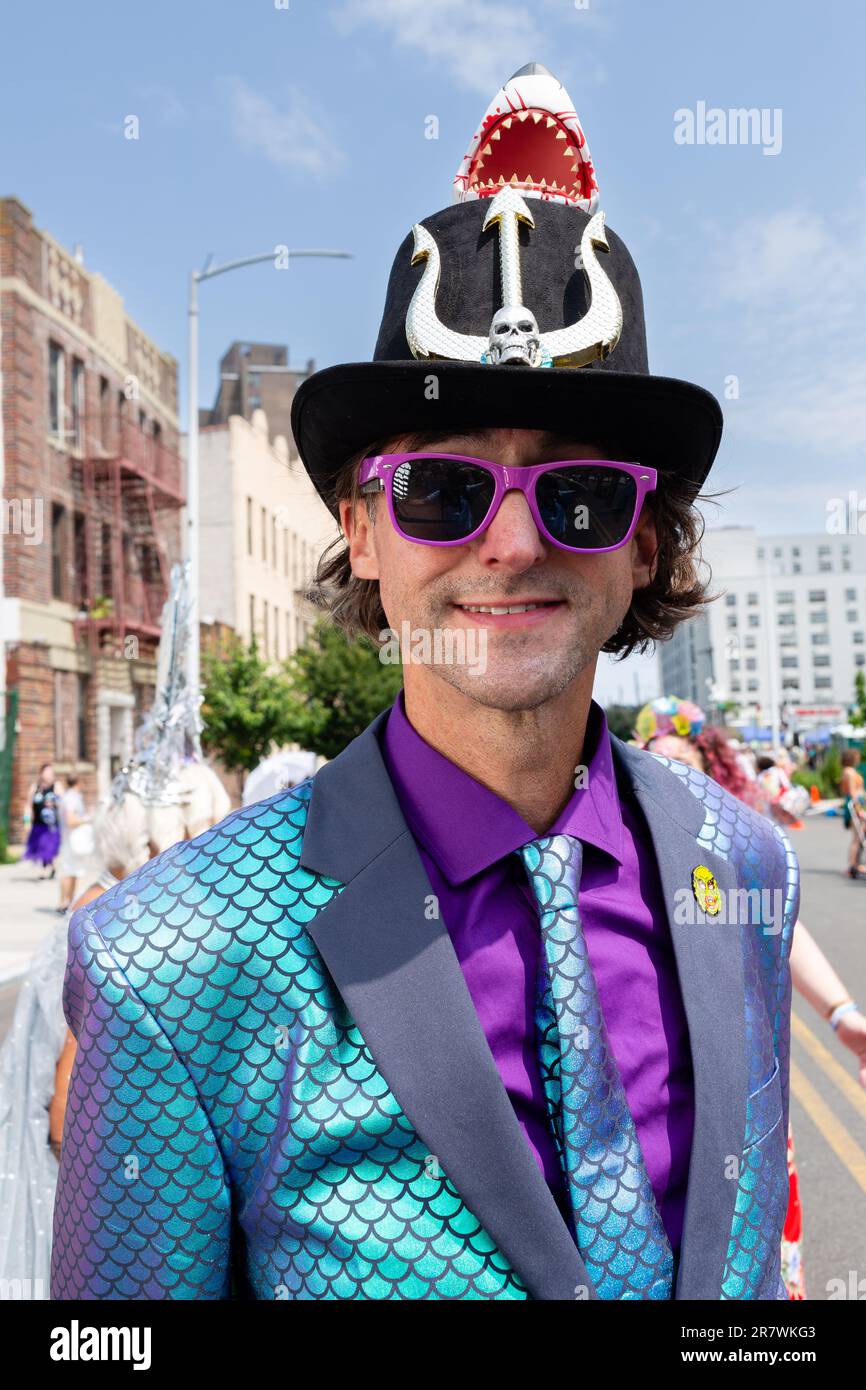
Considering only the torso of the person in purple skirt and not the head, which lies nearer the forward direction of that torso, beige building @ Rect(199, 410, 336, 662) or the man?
the man

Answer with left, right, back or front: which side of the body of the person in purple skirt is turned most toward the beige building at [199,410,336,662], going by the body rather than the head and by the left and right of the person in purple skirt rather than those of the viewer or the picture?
back

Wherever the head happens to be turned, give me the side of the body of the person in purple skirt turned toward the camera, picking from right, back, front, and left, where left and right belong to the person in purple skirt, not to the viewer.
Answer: front

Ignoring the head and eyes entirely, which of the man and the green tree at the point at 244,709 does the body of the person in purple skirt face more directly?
the man

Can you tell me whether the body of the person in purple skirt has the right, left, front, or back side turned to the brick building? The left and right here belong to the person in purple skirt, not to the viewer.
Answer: back

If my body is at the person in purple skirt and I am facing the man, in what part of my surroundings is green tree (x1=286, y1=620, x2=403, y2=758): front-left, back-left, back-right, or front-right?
back-left

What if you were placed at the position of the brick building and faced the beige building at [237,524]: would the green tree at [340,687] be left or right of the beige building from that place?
right

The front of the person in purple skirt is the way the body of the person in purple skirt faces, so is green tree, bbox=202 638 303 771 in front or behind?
behind

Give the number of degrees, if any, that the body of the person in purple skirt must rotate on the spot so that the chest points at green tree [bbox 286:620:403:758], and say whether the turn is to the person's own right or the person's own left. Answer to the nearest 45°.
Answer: approximately 135° to the person's own left

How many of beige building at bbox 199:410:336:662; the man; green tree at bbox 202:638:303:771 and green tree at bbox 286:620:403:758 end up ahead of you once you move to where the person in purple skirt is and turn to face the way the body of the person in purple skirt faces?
1

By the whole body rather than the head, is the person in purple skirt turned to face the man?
yes

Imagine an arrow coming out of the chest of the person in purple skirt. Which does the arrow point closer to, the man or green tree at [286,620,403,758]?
the man

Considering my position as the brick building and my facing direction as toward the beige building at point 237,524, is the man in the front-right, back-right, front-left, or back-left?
back-right
